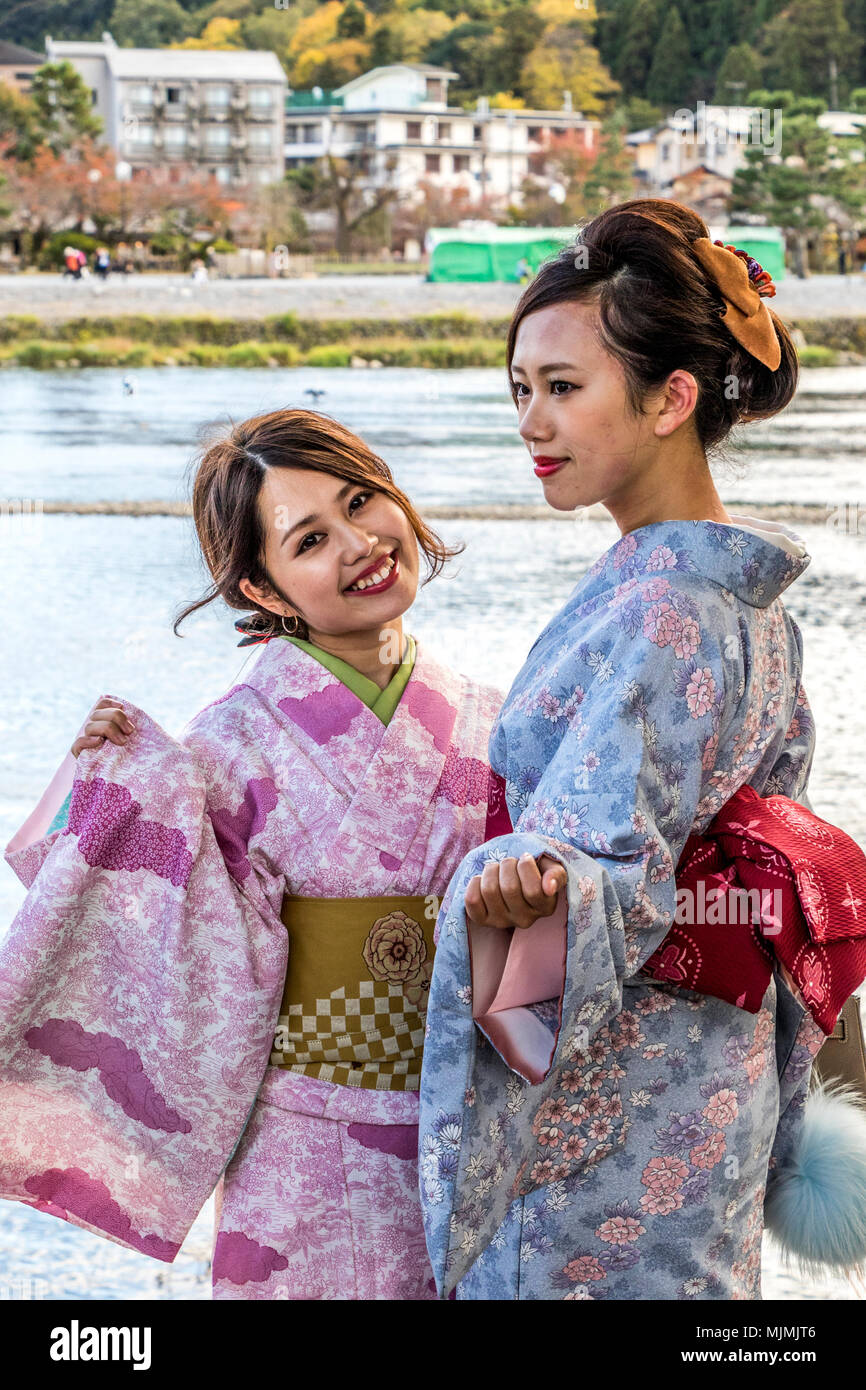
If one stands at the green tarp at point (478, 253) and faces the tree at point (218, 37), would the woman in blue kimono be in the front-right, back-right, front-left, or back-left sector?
back-left

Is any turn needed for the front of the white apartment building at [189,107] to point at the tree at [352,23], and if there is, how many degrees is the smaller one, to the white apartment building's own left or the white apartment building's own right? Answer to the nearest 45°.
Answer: approximately 135° to the white apartment building's own left

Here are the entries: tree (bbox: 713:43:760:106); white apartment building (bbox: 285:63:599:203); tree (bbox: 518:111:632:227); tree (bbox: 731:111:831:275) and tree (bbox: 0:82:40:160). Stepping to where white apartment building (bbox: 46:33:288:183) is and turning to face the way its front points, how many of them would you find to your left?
4

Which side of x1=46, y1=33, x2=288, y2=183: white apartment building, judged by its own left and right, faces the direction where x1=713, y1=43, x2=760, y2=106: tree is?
left

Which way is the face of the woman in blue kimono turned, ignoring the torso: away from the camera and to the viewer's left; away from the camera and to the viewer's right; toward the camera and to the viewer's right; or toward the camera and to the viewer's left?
toward the camera and to the viewer's left

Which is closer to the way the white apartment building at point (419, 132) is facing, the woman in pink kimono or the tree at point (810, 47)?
the woman in pink kimono

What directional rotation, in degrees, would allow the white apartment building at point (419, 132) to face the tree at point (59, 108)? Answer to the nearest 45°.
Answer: approximately 90° to its right

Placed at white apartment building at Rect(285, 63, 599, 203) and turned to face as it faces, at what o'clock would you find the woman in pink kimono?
The woman in pink kimono is roughly at 12 o'clock from the white apartment building.

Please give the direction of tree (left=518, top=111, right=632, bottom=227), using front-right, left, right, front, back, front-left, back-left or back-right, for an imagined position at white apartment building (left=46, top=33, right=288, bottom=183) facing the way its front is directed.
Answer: left

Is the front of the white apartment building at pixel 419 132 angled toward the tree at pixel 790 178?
no

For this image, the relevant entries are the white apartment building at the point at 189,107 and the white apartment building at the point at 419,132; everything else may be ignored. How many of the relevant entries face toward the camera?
2

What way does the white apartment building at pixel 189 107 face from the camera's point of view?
toward the camera

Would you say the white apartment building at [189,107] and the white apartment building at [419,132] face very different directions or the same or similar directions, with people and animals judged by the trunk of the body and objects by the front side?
same or similar directions

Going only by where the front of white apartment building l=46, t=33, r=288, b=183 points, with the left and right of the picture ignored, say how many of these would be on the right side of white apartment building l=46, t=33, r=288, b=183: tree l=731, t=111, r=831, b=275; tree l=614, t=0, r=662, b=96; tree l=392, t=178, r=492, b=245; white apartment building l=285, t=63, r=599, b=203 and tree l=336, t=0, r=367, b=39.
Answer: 0

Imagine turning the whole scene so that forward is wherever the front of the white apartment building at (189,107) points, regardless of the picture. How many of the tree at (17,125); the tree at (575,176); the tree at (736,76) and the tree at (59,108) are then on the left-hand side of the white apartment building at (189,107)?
2

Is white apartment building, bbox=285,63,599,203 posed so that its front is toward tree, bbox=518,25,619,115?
no
